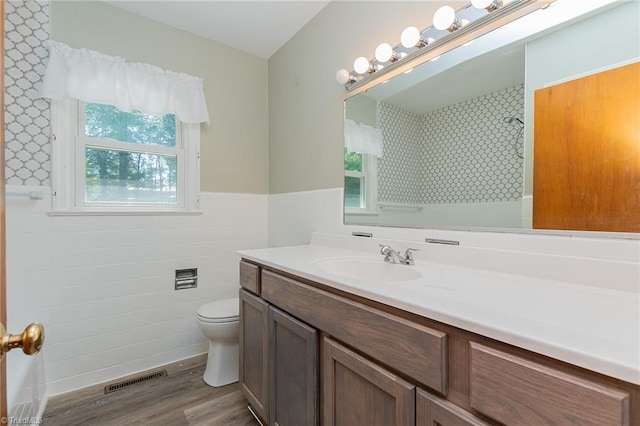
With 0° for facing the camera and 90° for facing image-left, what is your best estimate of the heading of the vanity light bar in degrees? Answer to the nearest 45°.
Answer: approximately 45°

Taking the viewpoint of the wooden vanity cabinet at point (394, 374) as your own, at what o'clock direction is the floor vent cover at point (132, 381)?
The floor vent cover is roughly at 2 o'clock from the wooden vanity cabinet.

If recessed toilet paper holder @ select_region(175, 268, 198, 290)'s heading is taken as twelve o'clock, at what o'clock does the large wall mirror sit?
The large wall mirror is roughly at 11 o'clock from the recessed toilet paper holder.

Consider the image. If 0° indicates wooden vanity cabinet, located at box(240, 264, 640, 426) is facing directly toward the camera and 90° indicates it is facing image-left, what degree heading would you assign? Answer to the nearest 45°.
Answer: approximately 45°

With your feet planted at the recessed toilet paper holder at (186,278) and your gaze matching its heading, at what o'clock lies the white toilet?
The white toilet is roughly at 11 o'clock from the recessed toilet paper holder.

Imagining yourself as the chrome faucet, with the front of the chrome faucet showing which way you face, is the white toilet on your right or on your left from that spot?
on your right

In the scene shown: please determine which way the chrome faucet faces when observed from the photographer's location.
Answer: facing the viewer and to the left of the viewer

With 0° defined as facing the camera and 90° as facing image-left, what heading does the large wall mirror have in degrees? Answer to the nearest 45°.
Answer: approximately 45°

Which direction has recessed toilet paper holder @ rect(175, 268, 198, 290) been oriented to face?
toward the camera

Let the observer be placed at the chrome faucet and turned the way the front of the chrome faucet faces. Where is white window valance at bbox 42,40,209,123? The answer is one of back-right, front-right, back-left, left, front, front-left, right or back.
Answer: front-right

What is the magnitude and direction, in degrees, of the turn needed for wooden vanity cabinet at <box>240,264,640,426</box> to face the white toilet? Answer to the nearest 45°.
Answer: approximately 90° to its right
